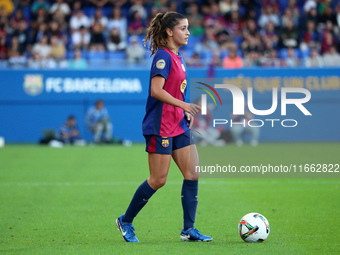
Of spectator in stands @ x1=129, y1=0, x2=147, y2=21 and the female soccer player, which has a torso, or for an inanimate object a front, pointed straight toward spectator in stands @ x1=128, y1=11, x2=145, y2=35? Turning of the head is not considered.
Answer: spectator in stands @ x1=129, y1=0, x2=147, y2=21

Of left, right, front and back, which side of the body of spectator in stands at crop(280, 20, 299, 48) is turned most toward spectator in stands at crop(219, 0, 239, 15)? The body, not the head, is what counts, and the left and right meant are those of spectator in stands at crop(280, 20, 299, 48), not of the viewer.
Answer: right

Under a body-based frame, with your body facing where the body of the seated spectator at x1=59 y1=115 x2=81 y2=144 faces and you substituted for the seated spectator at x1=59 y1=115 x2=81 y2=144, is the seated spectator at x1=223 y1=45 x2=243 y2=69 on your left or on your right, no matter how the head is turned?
on your left

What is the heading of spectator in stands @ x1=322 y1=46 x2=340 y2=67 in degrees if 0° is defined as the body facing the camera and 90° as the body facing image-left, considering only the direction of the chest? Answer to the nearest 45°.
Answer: approximately 0°

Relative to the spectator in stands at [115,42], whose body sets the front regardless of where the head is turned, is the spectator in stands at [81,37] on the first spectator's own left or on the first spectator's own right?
on the first spectator's own right

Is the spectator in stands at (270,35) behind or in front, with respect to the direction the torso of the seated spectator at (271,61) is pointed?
behind
